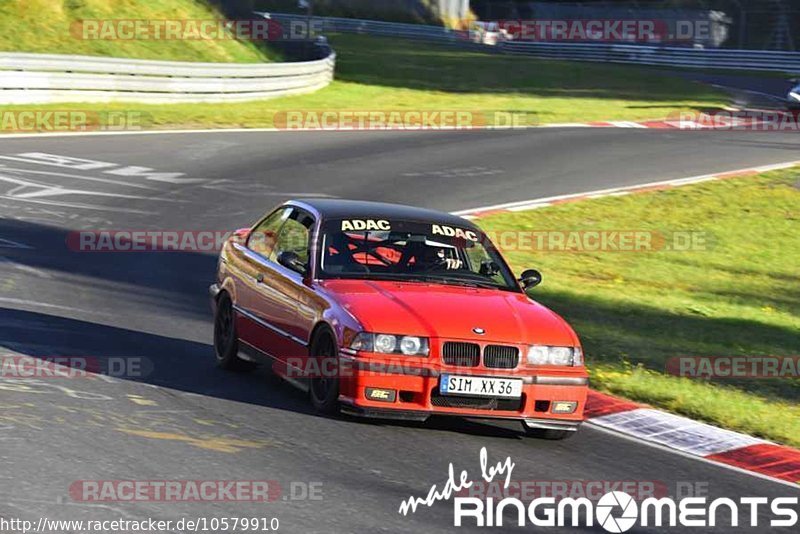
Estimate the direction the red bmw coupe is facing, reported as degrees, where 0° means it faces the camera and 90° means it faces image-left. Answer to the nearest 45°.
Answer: approximately 315°

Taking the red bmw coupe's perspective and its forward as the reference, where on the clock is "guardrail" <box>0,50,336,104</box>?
The guardrail is roughly at 7 o'clock from the red bmw coupe.
